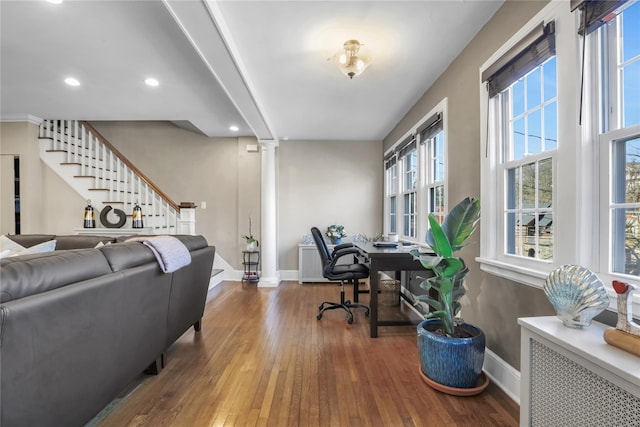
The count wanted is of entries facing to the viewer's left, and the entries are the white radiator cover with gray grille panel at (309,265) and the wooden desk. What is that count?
1

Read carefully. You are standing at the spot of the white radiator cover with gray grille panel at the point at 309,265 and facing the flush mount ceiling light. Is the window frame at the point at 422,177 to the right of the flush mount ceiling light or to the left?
left

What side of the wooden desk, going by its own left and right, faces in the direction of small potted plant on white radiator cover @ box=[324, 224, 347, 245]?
right

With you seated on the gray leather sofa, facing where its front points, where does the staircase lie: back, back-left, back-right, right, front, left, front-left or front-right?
front-right

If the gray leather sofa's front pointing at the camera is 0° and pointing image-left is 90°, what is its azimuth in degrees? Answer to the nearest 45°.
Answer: approximately 135°

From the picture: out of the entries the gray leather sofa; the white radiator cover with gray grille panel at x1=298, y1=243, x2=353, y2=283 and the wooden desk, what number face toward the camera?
1

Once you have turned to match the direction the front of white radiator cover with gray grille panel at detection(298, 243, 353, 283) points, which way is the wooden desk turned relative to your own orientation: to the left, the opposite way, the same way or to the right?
to the right

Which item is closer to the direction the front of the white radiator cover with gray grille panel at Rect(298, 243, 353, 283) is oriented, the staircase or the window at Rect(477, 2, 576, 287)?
the window

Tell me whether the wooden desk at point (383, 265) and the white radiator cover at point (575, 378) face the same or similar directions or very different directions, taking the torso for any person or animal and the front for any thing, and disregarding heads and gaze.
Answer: same or similar directions

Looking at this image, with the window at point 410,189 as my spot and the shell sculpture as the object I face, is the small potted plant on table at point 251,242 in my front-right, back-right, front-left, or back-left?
back-right

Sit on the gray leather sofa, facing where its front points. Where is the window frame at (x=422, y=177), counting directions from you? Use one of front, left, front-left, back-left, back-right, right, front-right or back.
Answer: back-right

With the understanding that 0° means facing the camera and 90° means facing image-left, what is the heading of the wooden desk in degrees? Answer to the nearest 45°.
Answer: approximately 90°

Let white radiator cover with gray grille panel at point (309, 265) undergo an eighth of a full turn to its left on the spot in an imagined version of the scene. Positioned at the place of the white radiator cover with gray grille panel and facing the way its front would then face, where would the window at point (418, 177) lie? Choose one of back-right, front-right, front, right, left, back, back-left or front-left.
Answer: front

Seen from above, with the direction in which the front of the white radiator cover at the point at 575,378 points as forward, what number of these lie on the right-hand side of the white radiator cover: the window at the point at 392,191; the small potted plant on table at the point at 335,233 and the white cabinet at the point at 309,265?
3

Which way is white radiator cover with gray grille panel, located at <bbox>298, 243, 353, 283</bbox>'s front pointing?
toward the camera

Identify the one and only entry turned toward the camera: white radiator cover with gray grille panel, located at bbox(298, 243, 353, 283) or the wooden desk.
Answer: the white radiator cover with gray grille panel

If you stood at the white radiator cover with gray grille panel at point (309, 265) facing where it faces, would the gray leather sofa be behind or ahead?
ahead
